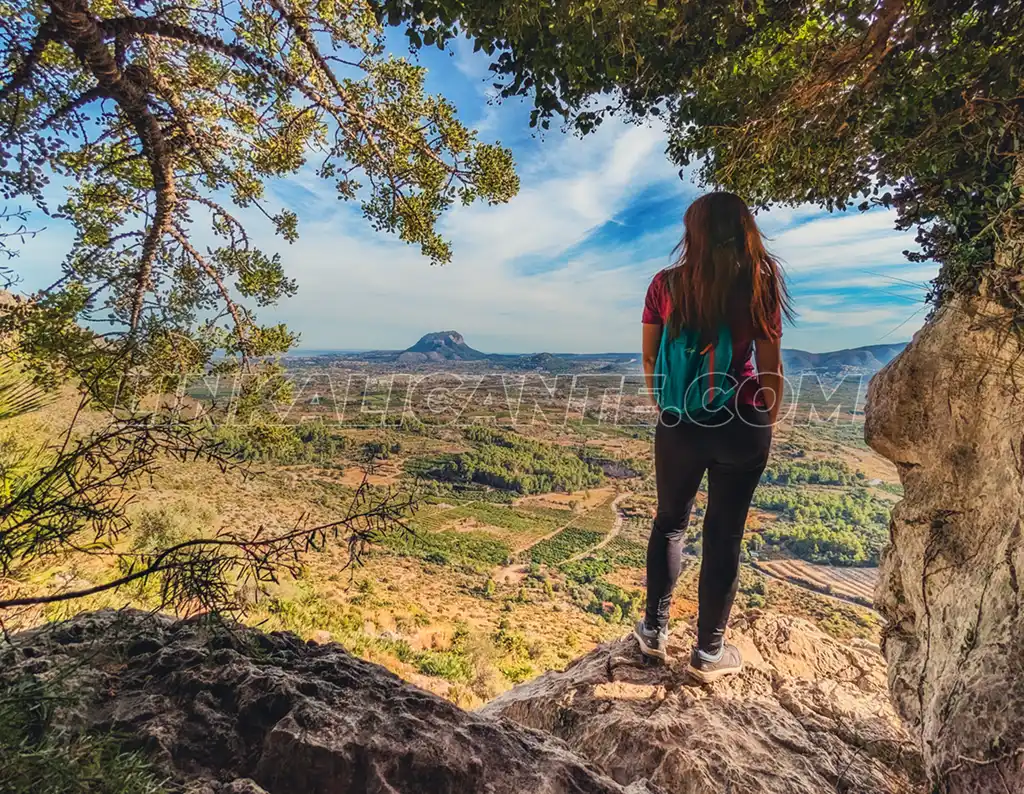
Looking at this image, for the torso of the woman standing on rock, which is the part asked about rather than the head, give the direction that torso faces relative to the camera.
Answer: away from the camera

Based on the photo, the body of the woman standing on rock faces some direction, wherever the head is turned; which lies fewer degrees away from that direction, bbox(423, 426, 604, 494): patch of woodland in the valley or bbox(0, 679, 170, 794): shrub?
the patch of woodland in the valley

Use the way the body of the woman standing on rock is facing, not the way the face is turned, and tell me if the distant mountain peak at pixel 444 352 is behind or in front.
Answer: in front

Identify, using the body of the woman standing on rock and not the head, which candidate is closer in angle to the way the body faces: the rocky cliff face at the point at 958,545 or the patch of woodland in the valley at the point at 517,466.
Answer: the patch of woodland in the valley

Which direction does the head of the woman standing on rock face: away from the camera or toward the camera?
away from the camera

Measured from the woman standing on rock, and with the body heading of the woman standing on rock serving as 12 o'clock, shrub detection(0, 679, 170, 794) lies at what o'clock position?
The shrub is roughly at 7 o'clock from the woman standing on rock.

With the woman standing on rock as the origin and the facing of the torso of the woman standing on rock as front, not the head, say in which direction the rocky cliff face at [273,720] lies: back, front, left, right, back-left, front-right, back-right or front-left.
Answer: back-left

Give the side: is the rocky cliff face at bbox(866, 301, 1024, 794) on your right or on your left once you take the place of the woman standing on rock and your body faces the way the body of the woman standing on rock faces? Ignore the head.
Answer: on your right
